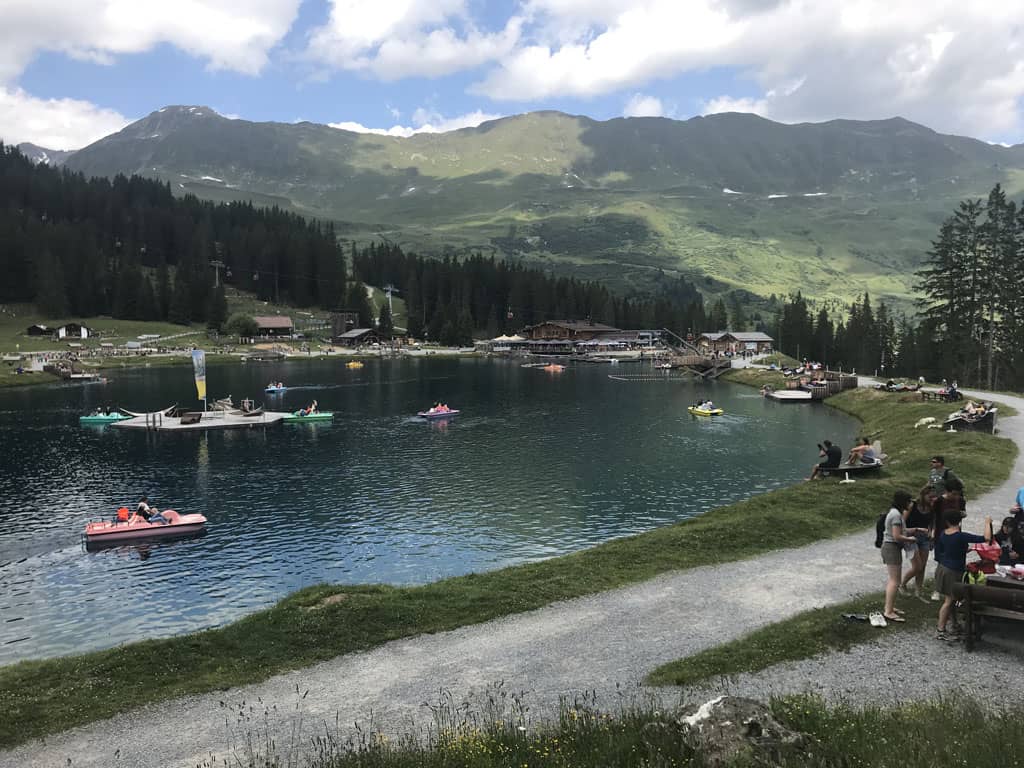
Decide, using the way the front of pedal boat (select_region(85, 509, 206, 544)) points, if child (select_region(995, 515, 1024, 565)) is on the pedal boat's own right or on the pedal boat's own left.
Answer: on the pedal boat's own right

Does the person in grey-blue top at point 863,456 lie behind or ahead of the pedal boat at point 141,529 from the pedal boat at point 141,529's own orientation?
ahead

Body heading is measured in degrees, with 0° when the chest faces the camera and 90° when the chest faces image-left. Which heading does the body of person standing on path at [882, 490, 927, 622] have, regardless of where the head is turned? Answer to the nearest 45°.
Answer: approximately 270°

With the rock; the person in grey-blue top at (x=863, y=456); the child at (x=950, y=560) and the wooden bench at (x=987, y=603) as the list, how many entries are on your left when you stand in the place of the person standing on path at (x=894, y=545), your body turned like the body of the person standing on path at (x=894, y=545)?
1

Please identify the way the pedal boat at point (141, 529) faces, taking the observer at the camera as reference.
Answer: facing to the right of the viewer

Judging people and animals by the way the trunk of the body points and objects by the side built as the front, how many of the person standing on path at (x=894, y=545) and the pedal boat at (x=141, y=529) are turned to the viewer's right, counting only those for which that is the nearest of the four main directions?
2

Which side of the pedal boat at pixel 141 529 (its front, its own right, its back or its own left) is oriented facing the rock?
right

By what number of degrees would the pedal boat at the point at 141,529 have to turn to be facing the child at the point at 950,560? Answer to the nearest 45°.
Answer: approximately 45° to its right
